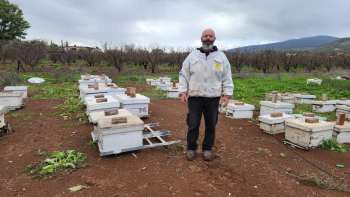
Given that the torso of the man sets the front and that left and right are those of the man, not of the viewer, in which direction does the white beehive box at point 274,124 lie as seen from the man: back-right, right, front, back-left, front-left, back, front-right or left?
back-left

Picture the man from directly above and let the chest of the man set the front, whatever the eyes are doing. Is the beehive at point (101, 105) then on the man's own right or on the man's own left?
on the man's own right

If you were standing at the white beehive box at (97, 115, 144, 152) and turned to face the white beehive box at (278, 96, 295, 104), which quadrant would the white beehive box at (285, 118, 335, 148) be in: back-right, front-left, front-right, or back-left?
front-right

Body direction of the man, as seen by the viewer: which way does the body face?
toward the camera

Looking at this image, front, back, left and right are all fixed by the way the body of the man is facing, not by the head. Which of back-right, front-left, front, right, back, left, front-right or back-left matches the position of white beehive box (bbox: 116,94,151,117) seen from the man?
back-right

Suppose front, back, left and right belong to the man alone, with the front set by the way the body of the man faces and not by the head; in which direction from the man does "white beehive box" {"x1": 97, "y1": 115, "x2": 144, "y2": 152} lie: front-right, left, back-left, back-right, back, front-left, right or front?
right

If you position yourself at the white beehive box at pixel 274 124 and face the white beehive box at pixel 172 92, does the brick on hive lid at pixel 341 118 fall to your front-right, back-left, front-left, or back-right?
back-right

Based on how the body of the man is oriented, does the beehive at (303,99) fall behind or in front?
behind

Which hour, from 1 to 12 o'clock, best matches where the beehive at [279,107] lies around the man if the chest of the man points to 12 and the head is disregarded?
The beehive is roughly at 7 o'clock from the man.

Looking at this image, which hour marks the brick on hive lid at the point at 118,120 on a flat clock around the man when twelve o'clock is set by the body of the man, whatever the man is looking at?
The brick on hive lid is roughly at 3 o'clock from the man.

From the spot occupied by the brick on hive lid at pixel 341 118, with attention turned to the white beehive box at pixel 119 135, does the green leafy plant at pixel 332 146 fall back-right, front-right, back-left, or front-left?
front-left

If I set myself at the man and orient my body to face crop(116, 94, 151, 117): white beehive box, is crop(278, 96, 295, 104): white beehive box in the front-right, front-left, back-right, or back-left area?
front-right

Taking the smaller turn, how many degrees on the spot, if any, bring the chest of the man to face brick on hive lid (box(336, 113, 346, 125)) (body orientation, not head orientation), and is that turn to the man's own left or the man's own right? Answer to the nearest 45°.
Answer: approximately 135° to the man's own left

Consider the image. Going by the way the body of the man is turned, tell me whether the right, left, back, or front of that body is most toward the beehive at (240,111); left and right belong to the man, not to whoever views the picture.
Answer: back

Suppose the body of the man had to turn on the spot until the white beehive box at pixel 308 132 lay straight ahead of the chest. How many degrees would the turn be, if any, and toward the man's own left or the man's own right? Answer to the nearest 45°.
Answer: approximately 135° to the man's own left

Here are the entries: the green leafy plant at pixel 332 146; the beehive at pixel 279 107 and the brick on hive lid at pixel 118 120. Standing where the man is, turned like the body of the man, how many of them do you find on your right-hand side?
1

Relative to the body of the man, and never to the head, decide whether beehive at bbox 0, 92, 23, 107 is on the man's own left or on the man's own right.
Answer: on the man's own right
